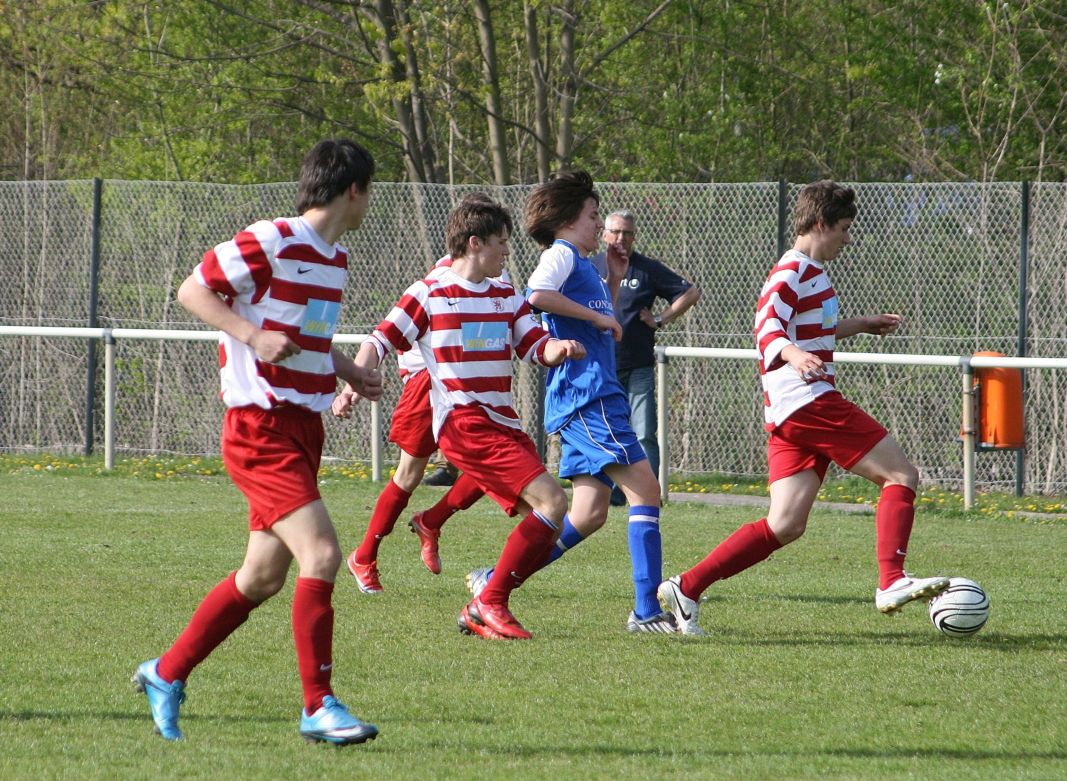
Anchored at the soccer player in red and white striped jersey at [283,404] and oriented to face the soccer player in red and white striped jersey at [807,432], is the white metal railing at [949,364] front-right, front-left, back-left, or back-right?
front-left

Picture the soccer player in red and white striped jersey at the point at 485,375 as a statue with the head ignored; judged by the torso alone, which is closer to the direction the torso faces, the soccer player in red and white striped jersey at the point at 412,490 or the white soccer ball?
the white soccer ball

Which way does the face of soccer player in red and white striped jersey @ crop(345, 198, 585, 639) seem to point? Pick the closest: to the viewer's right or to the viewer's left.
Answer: to the viewer's right

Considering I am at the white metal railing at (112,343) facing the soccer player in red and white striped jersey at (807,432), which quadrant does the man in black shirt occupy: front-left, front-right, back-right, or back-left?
front-left

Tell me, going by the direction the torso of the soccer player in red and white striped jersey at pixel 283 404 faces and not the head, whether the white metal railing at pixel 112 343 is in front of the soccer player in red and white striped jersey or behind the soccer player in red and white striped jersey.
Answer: behind

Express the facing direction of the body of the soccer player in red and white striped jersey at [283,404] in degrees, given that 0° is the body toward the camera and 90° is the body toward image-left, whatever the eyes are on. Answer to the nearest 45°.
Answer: approximately 315°

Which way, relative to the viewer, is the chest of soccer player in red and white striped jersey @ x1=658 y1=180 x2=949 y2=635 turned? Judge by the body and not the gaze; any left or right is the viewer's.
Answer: facing to the right of the viewer

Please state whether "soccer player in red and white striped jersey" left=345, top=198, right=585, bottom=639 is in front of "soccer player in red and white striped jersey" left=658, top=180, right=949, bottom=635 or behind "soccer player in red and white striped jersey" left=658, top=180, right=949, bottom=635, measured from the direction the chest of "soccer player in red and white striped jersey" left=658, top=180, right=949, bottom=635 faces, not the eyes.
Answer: behind

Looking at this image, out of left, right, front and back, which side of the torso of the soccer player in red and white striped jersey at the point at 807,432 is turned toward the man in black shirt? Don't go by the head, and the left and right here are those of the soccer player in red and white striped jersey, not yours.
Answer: left

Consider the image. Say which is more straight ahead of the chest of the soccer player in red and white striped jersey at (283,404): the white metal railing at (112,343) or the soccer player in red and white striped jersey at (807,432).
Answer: the soccer player in red and white striped jersey

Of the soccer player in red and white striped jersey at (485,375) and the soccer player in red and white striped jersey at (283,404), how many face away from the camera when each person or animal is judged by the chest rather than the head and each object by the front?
0

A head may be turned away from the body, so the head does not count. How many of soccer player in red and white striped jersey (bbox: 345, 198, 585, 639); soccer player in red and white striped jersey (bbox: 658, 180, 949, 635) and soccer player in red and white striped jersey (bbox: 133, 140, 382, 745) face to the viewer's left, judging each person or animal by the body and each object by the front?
0

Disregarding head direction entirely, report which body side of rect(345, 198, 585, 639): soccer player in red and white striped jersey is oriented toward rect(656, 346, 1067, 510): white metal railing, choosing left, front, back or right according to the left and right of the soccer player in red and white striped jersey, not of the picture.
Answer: left
